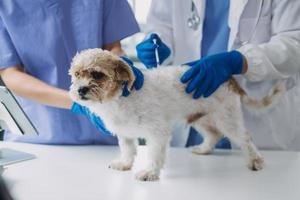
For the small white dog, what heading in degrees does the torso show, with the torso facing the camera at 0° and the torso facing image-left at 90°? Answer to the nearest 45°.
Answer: approximately 45°
